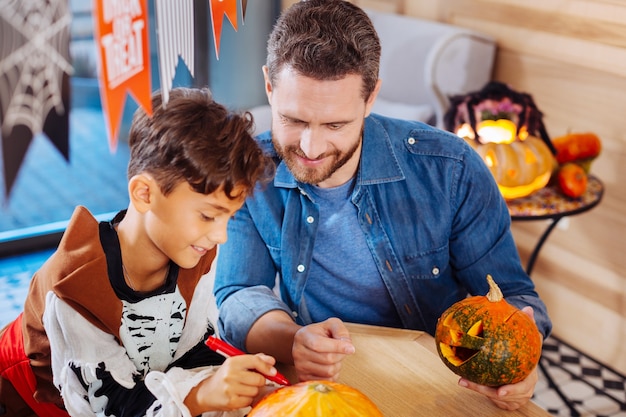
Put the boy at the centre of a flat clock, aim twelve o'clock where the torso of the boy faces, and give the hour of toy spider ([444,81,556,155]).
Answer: The toy spider is roughly at 9 o'clock from the boy.

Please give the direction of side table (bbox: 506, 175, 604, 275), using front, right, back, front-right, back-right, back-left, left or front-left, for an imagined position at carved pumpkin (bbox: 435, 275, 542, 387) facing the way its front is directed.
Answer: back-right

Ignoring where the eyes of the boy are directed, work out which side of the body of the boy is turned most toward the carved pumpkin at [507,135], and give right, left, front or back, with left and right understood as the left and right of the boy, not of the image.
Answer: left

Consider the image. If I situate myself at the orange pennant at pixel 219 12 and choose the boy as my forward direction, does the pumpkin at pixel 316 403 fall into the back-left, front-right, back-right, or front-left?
front-left

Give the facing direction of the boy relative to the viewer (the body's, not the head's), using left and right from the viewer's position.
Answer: facing the viewer and to the right of the viewer

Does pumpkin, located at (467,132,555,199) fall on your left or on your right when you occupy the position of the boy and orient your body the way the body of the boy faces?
on your left

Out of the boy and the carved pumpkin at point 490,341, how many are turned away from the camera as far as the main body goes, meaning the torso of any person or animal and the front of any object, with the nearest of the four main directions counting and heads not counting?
0

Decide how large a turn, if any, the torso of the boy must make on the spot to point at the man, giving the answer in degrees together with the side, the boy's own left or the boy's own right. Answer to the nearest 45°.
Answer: approximately 90° to the boy's own left

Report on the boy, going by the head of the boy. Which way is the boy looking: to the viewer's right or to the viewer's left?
to the viewer's right

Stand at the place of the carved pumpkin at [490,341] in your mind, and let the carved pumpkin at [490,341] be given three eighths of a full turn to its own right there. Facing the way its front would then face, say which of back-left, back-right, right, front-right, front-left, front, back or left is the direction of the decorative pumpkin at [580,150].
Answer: front

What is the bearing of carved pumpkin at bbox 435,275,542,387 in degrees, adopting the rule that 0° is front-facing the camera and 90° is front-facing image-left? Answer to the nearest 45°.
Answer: approximately 45°
